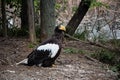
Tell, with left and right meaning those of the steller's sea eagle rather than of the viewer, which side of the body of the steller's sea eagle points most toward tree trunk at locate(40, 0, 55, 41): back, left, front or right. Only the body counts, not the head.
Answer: left

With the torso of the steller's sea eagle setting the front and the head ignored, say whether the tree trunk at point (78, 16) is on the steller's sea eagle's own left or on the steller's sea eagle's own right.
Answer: on the steller's sea eagle's own left

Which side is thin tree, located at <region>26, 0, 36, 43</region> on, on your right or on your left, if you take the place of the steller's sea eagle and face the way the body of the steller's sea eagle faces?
on your left

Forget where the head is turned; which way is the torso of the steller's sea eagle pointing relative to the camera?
to the viewer's right

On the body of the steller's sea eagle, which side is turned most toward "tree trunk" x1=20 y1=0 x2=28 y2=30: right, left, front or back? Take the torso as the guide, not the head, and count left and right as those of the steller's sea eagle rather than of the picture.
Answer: left

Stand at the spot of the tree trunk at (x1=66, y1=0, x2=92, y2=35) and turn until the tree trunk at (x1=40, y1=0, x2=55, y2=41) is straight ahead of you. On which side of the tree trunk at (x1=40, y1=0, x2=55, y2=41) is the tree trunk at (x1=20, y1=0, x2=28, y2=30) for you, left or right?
right
